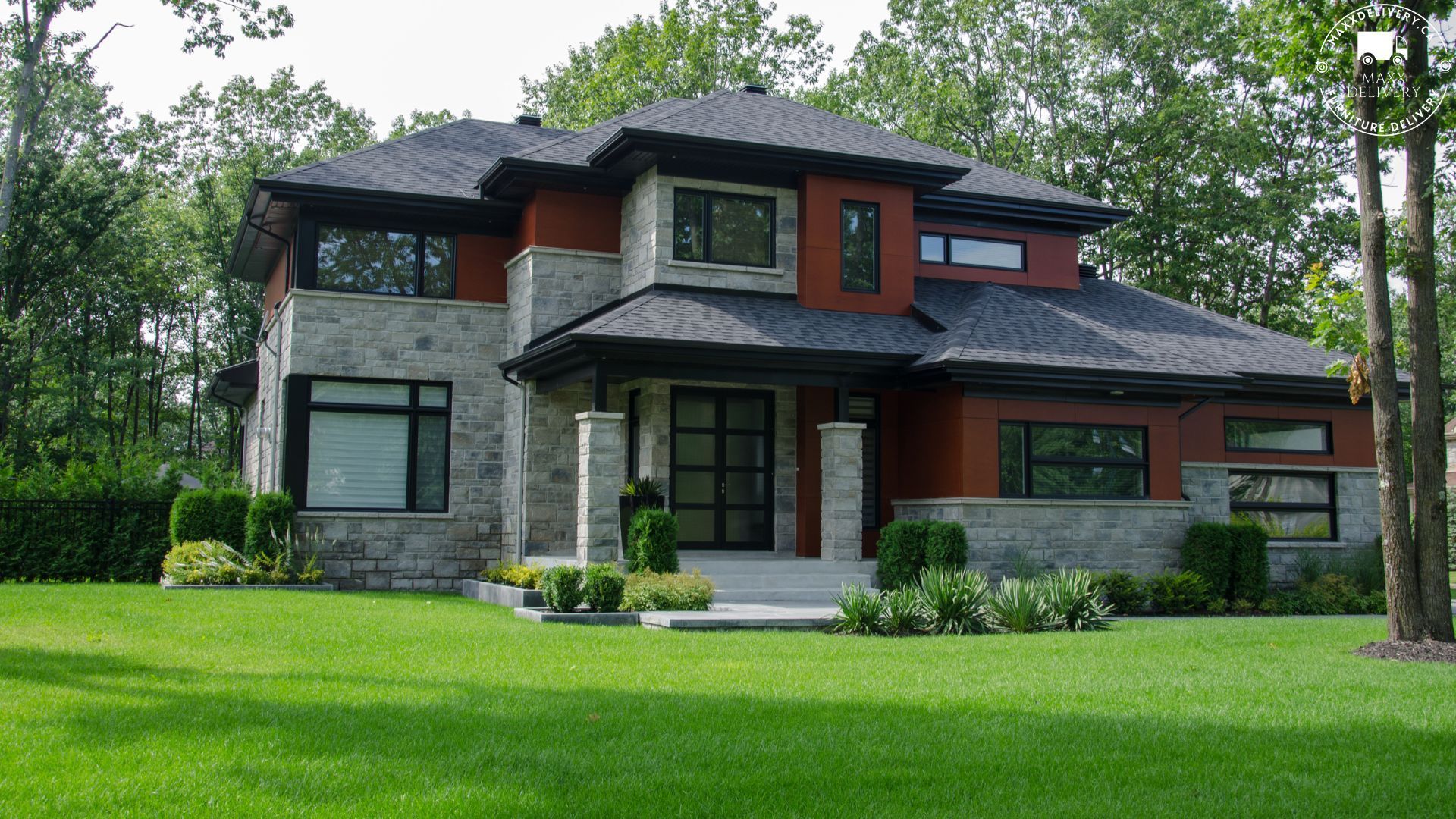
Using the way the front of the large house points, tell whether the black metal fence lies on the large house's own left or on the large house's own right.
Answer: on the large house's own right

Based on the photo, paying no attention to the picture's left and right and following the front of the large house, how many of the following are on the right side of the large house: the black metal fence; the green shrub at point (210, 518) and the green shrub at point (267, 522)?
3

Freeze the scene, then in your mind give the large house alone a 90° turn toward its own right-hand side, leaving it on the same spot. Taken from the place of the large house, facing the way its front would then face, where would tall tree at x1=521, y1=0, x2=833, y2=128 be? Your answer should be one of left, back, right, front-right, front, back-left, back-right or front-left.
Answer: right

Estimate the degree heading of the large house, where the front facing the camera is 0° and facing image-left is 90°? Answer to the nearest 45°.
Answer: approximately 0°

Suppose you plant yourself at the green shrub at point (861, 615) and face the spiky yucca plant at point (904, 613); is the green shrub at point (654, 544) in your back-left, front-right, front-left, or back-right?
back-left

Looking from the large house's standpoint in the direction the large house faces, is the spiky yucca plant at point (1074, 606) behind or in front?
in front

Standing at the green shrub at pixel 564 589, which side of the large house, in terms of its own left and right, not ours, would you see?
front

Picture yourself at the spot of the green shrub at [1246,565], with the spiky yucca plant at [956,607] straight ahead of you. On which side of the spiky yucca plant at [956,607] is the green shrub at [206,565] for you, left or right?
right

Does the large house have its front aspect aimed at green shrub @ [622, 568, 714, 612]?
yes

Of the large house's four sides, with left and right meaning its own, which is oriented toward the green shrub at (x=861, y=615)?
front

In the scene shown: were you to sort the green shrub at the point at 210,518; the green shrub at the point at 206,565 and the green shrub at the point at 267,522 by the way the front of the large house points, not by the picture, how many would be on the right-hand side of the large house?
3

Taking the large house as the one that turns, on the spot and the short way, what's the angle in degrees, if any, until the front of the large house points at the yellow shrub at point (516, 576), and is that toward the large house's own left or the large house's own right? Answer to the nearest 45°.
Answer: approximately 45° to the large house's own right

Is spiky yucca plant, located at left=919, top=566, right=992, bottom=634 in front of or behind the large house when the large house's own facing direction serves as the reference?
in front

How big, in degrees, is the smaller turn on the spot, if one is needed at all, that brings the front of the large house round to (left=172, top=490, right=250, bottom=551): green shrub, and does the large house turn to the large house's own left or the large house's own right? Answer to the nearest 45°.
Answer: approximately 90° to the large house's own right
